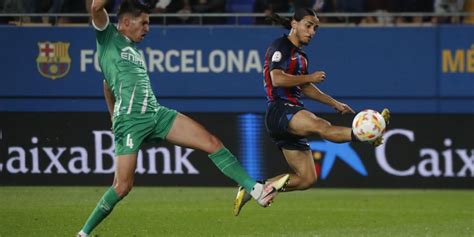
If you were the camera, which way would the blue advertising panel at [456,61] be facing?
facing the viewer

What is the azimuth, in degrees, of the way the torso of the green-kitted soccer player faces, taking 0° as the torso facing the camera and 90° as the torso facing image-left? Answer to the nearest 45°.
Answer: approximately 315°

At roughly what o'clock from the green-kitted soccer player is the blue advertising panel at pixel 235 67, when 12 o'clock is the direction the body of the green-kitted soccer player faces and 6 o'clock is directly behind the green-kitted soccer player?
The blue advertising panel is roughly at 8 o'clock from the green-kitted soccer player.

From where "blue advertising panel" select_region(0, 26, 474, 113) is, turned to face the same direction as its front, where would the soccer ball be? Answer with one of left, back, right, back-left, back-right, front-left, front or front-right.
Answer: front

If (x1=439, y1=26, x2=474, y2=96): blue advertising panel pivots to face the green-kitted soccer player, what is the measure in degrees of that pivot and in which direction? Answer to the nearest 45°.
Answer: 0° — it already faces them

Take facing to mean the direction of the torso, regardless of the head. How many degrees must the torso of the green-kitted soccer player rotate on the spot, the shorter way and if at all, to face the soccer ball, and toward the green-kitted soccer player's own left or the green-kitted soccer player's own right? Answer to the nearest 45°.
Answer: approximately 45° to the green-kitted soccer player's own left

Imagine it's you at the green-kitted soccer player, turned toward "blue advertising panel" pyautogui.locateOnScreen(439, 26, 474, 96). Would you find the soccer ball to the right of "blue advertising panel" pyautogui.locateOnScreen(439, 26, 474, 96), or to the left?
right

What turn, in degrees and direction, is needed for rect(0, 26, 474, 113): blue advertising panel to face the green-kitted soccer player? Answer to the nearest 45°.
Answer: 0° — it already faces them
